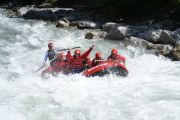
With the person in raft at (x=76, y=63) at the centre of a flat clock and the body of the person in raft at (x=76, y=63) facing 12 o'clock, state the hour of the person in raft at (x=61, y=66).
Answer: the person in raft at (x=61, y=66) is roughly at 3 o'clock from the person in raft at (x=76, y=63).

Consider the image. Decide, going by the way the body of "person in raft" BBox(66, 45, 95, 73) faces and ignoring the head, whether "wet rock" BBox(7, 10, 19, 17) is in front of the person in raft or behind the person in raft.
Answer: behind

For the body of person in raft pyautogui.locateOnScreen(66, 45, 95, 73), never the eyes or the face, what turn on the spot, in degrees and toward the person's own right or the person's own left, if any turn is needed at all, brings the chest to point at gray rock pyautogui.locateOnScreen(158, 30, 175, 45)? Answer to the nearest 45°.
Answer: approximately 135° to the person's own left

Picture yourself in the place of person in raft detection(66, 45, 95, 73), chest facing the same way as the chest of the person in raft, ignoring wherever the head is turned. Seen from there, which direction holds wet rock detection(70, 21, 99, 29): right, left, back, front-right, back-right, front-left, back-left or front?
back

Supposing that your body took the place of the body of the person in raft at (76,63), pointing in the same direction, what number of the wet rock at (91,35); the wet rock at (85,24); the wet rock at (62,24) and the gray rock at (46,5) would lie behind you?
4

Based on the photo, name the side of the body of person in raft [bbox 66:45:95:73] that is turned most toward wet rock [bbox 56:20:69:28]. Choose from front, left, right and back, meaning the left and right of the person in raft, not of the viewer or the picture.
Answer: back

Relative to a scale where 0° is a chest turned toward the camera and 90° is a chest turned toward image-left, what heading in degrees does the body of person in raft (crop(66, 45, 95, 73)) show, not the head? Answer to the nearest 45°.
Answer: approximately 0°

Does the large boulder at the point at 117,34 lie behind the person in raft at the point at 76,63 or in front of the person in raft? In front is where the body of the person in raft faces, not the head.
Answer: behind

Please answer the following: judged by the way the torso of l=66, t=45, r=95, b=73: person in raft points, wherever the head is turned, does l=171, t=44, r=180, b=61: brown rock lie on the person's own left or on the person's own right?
on the person's own left

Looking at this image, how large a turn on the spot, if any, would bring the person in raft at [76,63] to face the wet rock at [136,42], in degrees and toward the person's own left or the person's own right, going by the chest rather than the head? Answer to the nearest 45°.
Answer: approximately 135° to the person's own left

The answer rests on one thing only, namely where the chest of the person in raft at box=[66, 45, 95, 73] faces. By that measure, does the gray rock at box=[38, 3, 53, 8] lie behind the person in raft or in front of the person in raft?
behind

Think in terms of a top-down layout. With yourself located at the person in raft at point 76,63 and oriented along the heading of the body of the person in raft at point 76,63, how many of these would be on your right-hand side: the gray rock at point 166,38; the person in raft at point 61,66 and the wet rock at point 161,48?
1
